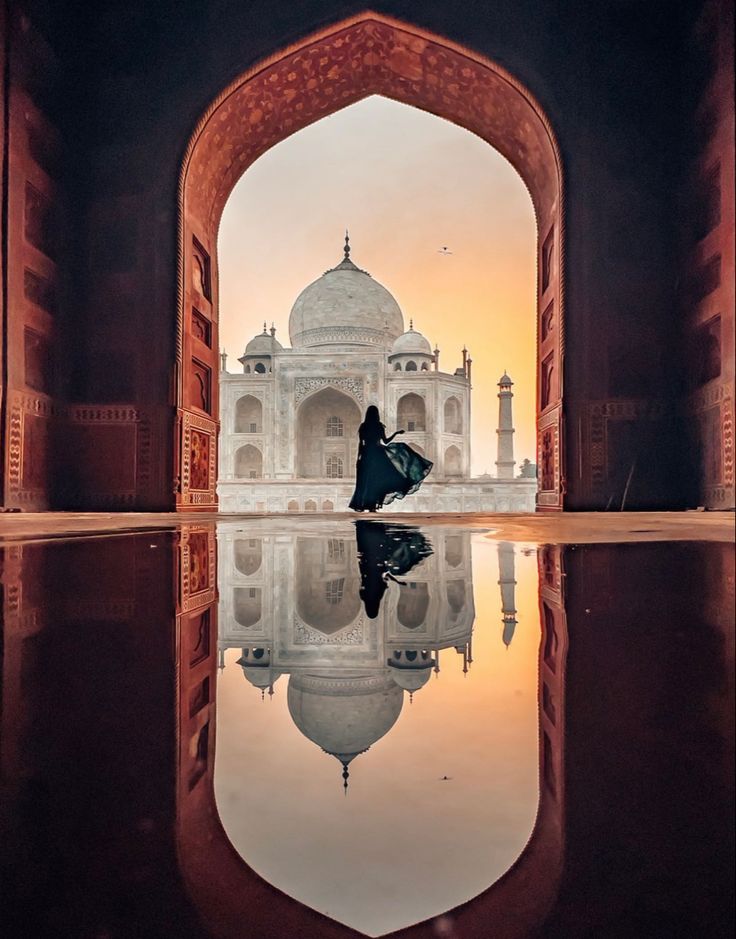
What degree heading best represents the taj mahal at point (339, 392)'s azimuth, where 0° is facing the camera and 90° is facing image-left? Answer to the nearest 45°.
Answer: approximately 0°

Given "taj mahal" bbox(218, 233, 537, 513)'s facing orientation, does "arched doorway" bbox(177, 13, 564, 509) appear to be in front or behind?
in front

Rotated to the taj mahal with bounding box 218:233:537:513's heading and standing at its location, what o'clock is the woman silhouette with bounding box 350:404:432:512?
The woman silhouette is roughly at 12 o'clock from the taj mahal.
